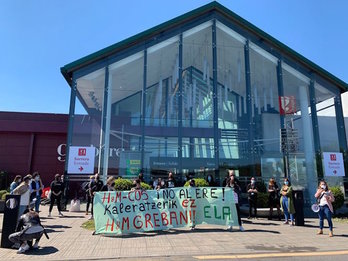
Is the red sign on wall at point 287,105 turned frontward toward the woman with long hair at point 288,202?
yes

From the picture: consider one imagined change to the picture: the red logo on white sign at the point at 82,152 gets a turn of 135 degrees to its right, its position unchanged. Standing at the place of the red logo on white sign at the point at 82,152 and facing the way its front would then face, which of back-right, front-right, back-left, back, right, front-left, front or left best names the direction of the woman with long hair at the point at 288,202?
back

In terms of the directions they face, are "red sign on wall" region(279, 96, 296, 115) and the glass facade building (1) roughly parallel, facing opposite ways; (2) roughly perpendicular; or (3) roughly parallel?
roughly parallel

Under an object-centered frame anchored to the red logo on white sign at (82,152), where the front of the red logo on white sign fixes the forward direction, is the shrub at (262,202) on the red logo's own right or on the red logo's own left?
on the red logo's own left

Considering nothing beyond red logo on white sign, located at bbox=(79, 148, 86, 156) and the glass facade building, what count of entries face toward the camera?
2

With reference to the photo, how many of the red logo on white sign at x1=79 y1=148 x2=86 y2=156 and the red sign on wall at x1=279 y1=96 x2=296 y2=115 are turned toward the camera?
2

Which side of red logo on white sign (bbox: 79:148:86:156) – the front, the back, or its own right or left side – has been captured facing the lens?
front

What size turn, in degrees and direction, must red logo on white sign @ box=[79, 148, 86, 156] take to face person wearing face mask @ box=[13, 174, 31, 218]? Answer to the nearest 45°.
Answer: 0° — it already faces them

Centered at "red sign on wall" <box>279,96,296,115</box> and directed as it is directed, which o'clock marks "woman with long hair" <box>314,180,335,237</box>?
The woman with long hair is roughly at 12 o'clock from the red sign on wall.

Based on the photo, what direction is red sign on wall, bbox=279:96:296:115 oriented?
toward the camera

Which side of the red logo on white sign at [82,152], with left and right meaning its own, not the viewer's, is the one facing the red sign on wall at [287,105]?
left

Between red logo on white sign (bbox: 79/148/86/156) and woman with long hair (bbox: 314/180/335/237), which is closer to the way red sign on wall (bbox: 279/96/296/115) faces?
the woman with long hair

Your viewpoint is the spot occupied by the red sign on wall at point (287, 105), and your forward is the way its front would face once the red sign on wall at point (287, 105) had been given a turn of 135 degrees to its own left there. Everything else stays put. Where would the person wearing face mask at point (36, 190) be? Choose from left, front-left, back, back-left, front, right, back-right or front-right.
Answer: back

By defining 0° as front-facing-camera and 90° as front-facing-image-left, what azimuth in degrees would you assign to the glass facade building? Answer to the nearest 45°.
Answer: approximately 0°
